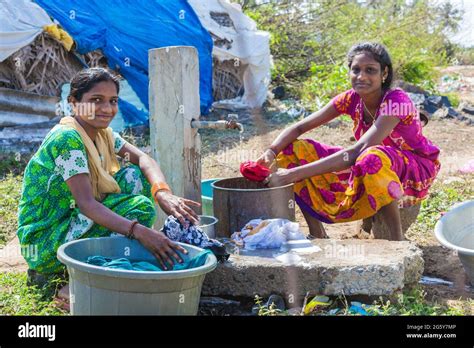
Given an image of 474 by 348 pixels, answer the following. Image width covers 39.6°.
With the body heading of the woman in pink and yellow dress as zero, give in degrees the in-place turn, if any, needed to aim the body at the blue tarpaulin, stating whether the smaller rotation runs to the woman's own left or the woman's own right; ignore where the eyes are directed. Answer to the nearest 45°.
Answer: approximately 90° to the woman's own right

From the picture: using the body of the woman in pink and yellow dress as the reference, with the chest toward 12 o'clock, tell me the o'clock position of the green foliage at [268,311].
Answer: The green foliage is roughly at 11 o'clock from the woman in pink and yellow dress.

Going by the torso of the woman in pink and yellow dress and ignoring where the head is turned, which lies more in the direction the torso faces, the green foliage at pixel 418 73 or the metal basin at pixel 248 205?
the metal basin

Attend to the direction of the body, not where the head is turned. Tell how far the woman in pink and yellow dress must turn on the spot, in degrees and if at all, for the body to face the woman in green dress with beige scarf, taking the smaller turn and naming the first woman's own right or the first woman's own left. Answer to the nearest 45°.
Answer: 0° — they already face them

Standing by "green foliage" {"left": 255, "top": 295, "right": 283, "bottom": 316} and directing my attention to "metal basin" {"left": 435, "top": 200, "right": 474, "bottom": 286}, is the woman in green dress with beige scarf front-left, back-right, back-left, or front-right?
back-left

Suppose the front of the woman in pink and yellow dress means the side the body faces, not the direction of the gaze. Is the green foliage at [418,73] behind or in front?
behind

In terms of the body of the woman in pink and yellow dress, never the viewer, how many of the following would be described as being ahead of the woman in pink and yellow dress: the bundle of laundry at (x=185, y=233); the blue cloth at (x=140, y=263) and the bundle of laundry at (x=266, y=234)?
3

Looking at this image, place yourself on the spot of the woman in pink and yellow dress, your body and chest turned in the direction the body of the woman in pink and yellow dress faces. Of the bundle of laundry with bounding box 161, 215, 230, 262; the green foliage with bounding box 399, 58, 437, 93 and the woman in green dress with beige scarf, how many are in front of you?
2

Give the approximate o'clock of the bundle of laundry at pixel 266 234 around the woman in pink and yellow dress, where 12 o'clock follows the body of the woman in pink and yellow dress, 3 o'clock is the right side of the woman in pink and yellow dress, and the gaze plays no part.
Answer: The bundle of laundry is roughly at 12 o'clock from the woman in pink and yellow dress.

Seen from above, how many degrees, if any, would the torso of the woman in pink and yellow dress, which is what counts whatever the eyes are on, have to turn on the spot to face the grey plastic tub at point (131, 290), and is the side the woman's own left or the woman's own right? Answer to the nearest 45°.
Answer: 0° — they already face it

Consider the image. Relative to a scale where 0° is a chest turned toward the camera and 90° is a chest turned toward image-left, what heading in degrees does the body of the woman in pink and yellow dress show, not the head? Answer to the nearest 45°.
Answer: approximately 45°

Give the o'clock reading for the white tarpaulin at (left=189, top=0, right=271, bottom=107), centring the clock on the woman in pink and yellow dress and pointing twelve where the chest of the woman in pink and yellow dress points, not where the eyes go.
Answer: The white tarpaulin is roughly at 4 o'clock from the woman in pink and yellow dress.

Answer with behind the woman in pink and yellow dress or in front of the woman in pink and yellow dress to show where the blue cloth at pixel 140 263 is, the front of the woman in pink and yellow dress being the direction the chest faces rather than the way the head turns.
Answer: in front

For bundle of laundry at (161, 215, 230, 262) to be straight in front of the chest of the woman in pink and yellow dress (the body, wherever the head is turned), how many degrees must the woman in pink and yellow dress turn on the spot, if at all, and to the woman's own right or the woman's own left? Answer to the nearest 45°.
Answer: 0° — they already face it

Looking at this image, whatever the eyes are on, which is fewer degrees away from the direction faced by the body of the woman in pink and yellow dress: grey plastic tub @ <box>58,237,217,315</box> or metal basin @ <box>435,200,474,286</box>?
the grey plastic tub
